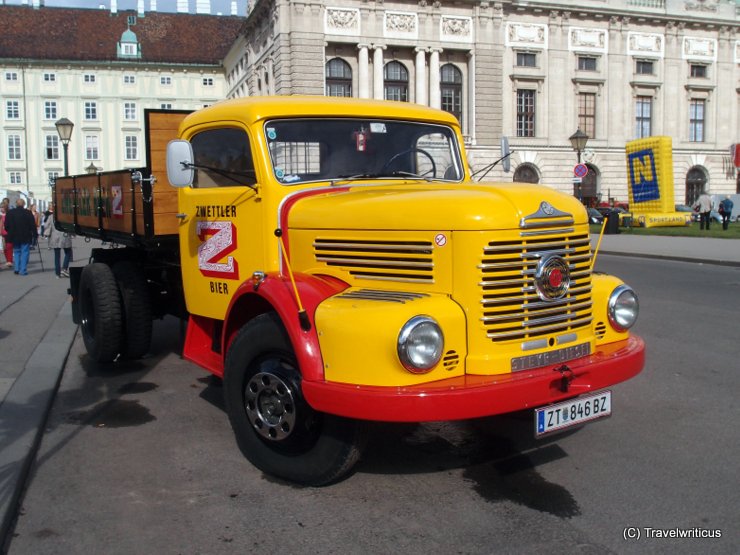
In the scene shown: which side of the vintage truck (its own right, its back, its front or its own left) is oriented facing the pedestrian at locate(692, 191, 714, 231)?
left

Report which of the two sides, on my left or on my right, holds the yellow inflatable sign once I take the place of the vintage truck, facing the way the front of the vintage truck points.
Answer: on my left

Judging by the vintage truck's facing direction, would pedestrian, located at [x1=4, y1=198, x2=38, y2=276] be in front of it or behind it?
behind
